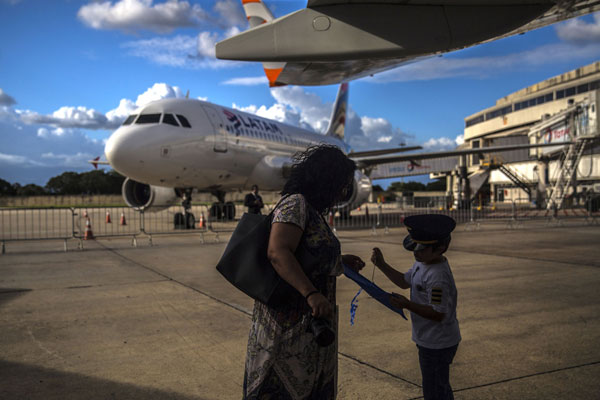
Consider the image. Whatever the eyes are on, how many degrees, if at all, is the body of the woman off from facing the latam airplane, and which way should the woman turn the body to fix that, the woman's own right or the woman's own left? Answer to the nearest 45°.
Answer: approximately 90° to the woman's own left

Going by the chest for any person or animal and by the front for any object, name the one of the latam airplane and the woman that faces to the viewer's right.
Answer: the woman

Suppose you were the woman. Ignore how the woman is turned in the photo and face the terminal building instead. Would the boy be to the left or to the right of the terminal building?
right

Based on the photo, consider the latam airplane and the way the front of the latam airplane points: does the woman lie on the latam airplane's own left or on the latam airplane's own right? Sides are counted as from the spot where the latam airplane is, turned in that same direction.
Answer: on the latam airplane's own left

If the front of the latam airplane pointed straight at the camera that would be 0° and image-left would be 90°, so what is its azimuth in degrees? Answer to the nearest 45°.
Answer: approximately 45°

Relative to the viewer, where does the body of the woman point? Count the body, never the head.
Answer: to the viewer's right

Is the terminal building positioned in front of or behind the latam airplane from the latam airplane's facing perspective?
behind

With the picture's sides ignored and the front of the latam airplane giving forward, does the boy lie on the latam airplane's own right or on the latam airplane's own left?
on the latam airplane's own left
